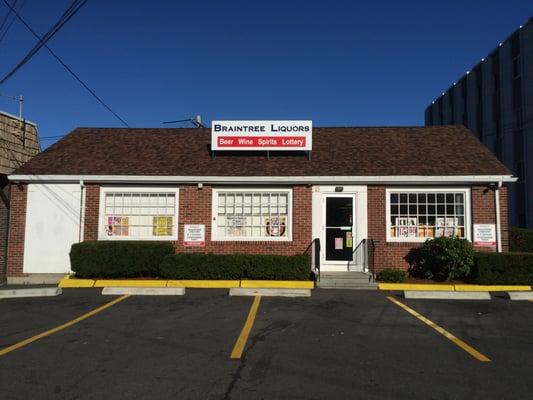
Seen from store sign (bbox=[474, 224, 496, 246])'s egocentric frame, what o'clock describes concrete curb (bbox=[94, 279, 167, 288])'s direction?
The concrete curb is roughly at 2 o'clock from the store sign.

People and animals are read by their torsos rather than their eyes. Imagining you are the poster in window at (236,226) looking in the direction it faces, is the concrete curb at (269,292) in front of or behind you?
in front

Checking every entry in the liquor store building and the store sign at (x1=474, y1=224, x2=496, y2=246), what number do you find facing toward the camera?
2

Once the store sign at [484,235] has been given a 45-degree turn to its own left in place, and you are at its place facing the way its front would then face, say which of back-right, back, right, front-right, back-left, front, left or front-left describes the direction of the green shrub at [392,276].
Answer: right

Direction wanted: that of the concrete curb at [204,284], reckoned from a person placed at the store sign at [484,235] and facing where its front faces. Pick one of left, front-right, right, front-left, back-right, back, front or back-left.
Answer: front-right

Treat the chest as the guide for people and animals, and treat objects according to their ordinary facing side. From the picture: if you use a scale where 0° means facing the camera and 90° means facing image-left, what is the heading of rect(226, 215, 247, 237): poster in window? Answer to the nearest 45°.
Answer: approximately 0°

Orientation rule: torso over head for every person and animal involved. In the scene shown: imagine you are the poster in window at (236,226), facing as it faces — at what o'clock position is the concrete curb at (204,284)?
The concrete curb is roughly at 1 o'clock from the poster in window.
